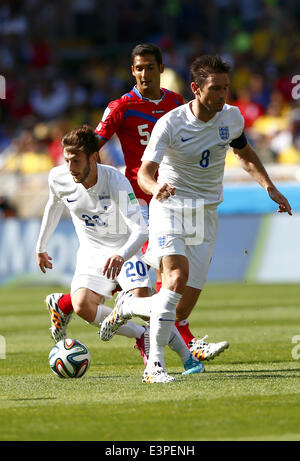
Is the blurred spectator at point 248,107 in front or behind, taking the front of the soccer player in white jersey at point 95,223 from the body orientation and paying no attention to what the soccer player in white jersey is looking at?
behind

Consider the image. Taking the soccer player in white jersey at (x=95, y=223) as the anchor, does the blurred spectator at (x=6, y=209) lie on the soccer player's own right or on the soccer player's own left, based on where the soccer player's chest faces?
on the soccer player's own right

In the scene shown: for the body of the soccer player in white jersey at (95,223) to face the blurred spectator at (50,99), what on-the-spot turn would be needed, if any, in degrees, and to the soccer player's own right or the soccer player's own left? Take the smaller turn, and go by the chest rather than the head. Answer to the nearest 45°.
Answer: approximately 135° to the soccer player's own right

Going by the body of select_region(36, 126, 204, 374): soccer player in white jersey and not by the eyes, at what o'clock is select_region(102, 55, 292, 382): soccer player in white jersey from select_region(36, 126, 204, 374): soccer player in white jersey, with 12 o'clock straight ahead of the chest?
select_region(102, 55, 292, 382): soccer player in white jersey is roughly at 9 o'clock from select_region(36, 126, 204, 374): soccer player in white jersey.

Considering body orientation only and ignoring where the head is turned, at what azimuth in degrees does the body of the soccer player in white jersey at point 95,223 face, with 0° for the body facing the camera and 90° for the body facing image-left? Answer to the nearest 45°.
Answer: approximately 45°

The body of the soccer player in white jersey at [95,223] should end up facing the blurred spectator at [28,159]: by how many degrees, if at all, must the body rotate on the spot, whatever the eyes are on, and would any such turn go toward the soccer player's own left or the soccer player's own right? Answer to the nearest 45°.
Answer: approximately 135° to the soccer player's own right
